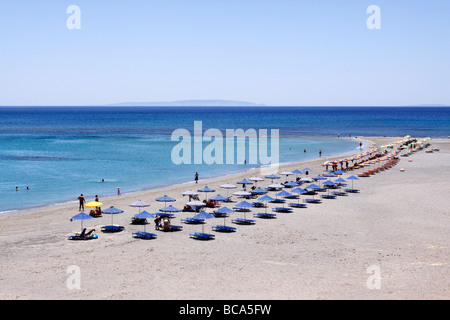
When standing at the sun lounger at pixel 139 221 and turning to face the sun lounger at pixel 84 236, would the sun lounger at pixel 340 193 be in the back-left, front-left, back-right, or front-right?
back-left

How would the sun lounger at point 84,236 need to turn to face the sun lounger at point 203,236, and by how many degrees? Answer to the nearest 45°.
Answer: approximately 180°

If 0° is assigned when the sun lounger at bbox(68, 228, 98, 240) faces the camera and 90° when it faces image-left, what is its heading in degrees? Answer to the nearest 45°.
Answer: approximately 90°

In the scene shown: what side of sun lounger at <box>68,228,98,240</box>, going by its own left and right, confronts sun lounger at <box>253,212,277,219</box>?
back

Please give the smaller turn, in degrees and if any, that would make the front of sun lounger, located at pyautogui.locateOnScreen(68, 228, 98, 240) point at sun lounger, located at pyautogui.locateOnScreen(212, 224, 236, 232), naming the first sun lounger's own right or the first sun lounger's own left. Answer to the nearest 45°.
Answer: approximately 180°

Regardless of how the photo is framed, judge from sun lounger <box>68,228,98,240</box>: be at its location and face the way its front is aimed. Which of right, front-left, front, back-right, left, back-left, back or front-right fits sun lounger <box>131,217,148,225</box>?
back-right

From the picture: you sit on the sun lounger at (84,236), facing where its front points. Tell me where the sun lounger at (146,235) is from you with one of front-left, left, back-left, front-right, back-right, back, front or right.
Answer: back
